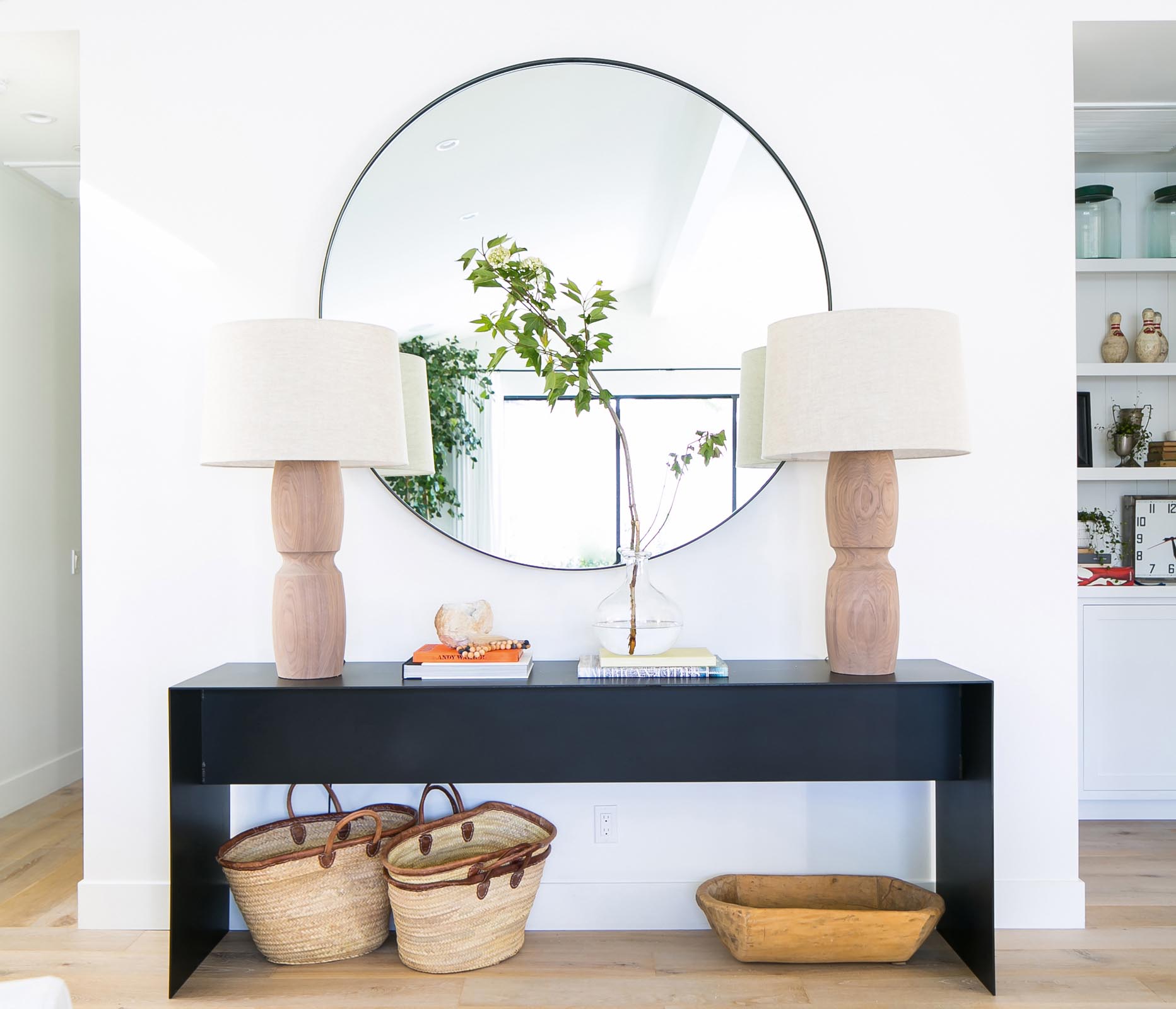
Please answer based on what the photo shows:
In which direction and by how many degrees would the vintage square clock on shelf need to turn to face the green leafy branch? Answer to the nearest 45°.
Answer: approximately 45° to its right

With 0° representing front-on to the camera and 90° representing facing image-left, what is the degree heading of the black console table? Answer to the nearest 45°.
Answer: approximately 0°

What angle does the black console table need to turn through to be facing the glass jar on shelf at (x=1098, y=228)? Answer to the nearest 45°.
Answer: approximately 135° to its left

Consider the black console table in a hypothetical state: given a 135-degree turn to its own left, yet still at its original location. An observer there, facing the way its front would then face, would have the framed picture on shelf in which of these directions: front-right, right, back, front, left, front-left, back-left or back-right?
front

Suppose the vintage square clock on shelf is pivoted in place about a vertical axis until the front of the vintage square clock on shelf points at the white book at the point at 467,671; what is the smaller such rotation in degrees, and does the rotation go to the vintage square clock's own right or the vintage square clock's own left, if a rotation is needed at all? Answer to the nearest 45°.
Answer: approximately 45° to the vintage square clock's own right
